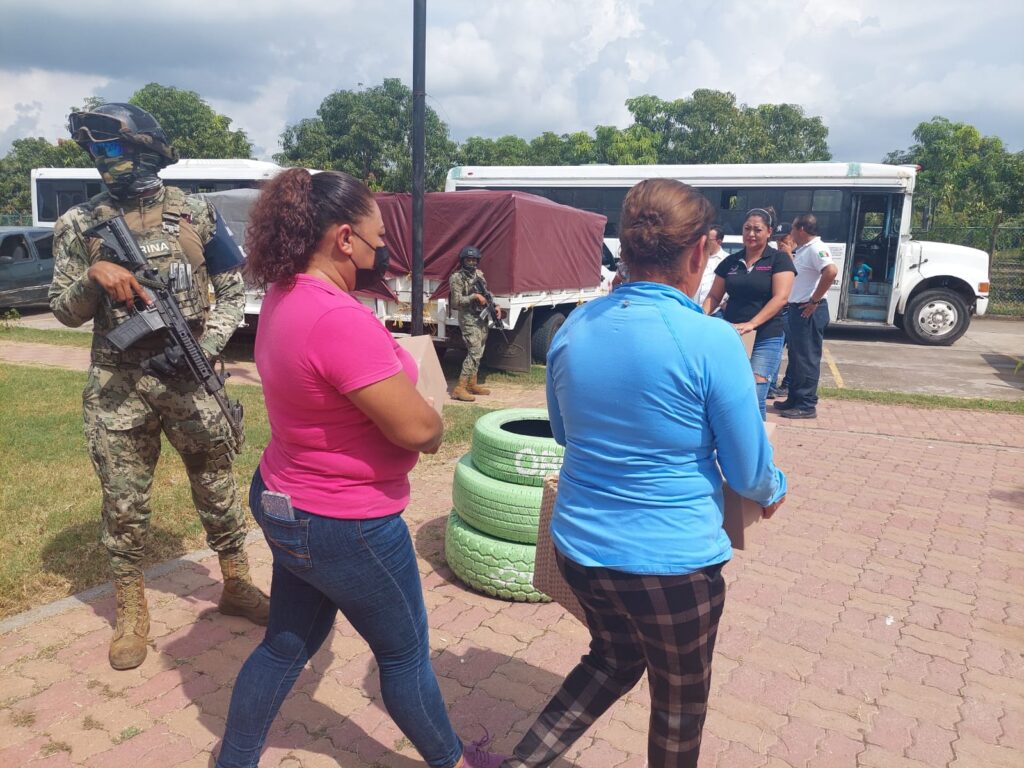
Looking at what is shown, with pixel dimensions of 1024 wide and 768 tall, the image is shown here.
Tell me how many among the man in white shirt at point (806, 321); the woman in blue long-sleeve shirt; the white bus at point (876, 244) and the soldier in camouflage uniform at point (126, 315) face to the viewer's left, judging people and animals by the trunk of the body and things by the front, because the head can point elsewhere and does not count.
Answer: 1

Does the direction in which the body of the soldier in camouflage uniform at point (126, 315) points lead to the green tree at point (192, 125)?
no

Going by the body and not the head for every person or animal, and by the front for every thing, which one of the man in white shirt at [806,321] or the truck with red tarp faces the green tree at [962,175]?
the truck with red tarp

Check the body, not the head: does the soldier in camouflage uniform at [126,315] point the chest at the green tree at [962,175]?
no

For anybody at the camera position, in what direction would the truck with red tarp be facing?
facing away from the viewer and to the right of the viewer

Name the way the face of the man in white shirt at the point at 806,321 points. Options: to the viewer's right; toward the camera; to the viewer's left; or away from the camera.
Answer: to the viewer's left

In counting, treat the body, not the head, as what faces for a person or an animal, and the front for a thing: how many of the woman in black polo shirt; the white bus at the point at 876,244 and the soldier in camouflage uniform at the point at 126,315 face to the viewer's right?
1

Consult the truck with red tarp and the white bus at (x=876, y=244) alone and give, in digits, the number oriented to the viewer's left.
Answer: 0

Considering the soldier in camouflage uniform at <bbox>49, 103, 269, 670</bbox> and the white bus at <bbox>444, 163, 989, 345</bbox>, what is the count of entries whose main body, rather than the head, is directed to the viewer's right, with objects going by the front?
1

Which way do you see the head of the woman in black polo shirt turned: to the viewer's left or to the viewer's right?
to the viewer's left

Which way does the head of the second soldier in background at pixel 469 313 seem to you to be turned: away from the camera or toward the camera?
toward the camera

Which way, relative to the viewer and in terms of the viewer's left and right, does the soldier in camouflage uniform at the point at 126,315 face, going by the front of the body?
facing the viewer

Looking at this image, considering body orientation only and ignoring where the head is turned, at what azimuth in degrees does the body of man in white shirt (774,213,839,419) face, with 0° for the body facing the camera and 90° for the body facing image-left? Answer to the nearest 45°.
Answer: approximately 90°

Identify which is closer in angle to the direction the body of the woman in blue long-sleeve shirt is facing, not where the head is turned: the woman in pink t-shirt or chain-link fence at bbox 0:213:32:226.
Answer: the chain-link fence

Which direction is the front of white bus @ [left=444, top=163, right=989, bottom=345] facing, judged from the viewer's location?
facing to the right of the viewer

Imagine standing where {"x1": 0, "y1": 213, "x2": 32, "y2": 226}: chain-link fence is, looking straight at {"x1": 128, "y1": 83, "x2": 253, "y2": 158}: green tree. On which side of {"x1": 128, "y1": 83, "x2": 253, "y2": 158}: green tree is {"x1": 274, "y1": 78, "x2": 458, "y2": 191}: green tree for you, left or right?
right
